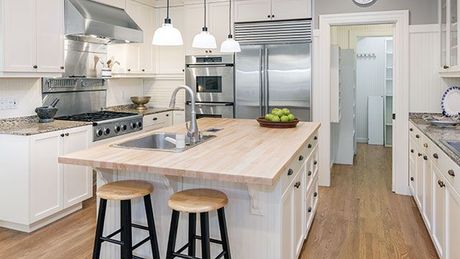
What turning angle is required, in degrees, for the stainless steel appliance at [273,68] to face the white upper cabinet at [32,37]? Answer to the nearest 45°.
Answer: approximately 45° to its right

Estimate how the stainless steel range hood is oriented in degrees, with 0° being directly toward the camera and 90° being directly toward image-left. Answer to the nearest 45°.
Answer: approximately 315°

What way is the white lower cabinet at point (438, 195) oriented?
to the viewer's left

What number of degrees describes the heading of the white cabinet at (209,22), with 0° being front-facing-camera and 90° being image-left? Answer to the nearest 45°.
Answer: approximately 0°

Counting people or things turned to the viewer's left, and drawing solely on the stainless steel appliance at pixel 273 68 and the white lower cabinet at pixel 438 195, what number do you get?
1
